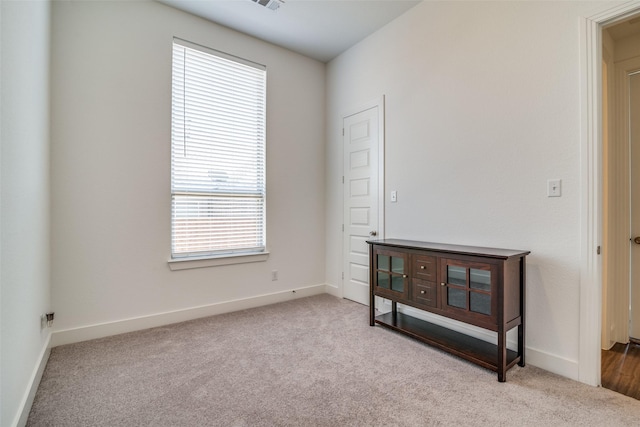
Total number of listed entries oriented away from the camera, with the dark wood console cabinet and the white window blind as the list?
0

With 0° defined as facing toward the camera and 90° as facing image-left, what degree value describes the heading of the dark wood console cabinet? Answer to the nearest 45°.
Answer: approximately 45°

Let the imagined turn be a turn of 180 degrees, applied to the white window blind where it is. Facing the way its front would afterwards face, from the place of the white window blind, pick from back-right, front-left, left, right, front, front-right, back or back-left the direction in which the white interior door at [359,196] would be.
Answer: back-right

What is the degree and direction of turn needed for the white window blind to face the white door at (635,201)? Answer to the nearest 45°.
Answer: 0° — it already faces it

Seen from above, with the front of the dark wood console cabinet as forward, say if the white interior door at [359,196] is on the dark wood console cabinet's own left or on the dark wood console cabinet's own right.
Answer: on the dark wood console cabinet's own right

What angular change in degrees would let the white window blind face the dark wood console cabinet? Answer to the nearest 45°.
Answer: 0° — it already faces it
